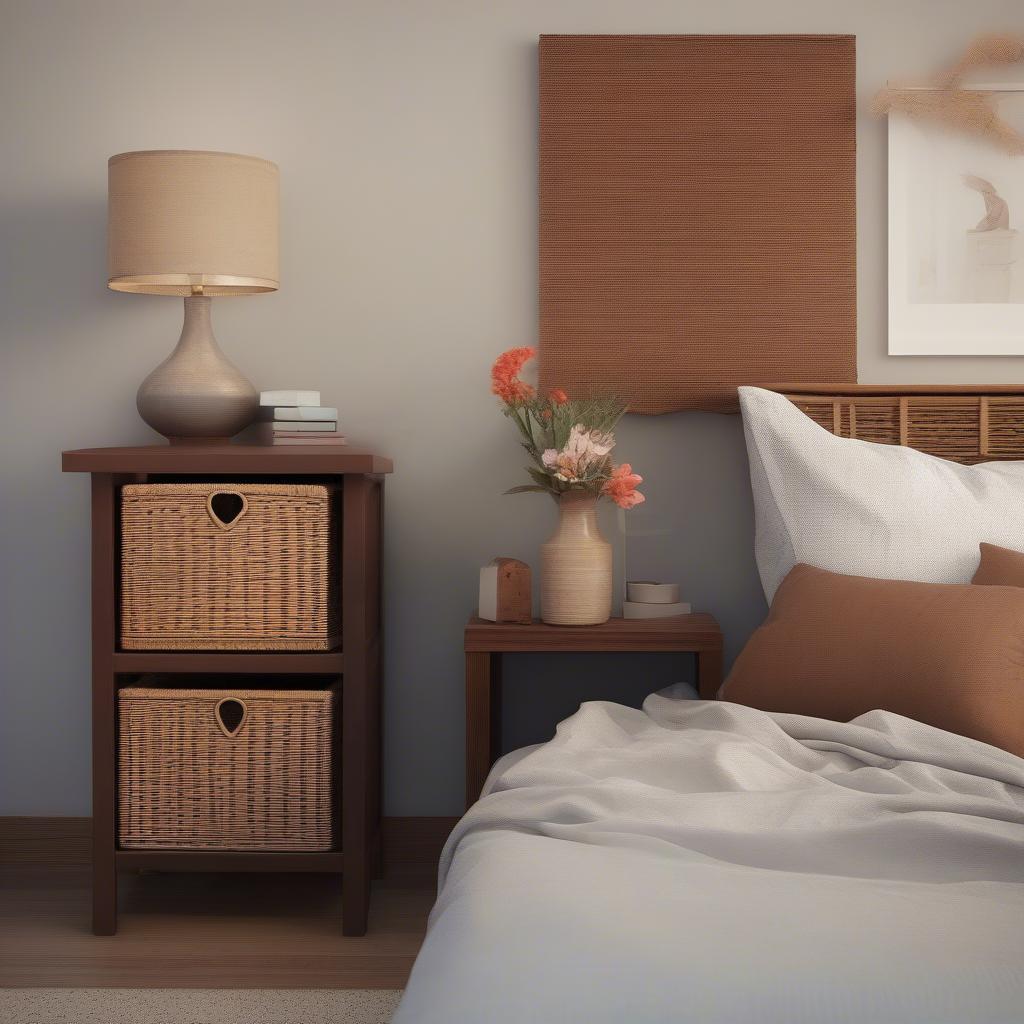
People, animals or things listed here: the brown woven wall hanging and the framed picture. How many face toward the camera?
2

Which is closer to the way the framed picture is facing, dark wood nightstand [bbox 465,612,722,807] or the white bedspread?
the white bedspread

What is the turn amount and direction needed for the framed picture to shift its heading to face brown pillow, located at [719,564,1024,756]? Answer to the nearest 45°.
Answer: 0° — it already faces it

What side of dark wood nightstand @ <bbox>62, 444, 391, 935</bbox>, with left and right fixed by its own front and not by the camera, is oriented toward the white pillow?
left
